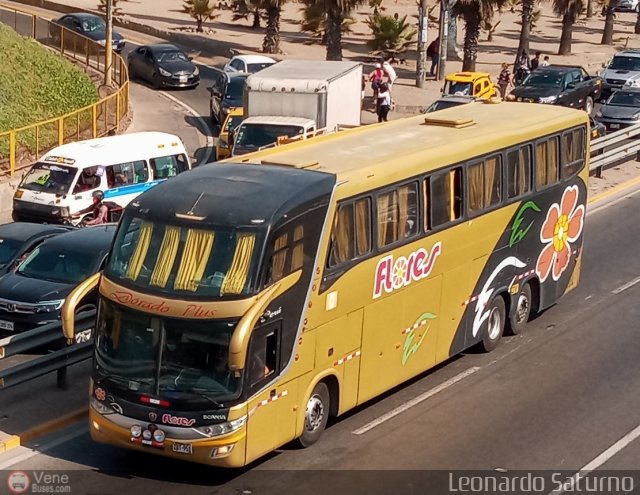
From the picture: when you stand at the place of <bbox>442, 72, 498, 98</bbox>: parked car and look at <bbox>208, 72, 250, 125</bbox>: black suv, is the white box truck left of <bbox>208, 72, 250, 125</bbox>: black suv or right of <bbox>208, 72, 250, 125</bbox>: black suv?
left

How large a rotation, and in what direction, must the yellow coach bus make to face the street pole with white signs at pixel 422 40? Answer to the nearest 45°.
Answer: approximately 135° to its right

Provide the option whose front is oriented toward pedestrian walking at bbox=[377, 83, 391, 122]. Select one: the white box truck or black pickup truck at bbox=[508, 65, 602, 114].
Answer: the black pickup truck

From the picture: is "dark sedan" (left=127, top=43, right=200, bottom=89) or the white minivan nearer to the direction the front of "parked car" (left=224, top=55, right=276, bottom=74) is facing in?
the white minivan

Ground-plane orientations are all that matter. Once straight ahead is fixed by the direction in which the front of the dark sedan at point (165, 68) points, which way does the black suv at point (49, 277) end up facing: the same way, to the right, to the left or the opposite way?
to the right

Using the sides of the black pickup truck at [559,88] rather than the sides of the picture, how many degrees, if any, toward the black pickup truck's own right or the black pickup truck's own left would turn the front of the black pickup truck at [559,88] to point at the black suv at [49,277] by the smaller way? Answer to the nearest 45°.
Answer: approximately 45° to the black pickup truck's own left

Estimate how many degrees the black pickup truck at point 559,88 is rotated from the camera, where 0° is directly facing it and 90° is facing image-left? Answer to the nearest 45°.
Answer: approximately 45°

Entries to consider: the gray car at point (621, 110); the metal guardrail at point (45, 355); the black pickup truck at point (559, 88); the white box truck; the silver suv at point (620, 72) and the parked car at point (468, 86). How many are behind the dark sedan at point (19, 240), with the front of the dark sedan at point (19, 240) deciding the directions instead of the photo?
5

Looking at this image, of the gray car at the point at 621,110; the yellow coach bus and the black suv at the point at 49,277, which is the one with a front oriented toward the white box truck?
the gray car

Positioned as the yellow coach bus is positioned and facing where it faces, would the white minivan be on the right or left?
on its right

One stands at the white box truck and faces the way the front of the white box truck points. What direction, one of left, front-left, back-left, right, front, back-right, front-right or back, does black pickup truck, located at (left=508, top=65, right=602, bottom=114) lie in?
back-left

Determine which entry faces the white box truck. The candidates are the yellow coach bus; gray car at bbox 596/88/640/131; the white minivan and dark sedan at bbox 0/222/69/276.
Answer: the gray car

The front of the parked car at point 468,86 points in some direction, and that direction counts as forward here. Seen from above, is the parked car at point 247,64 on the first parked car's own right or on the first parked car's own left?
on the first parked car's own right
